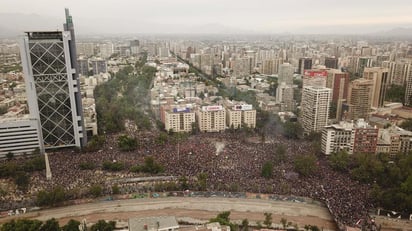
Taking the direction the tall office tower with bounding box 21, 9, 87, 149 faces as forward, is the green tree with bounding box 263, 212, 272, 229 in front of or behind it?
in front

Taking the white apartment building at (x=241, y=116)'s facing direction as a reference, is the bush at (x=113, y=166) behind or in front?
in front

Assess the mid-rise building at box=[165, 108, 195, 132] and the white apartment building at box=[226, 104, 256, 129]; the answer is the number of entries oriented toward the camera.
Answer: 2

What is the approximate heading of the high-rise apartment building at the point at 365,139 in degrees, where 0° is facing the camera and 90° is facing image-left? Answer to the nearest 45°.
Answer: approximately 0°

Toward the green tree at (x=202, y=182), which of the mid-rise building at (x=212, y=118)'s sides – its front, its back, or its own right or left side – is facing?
front
